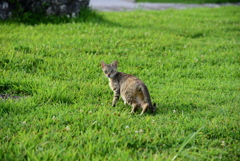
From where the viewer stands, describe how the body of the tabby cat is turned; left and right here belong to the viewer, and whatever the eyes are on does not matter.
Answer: facing away from the viewer and to the left of the viewer
